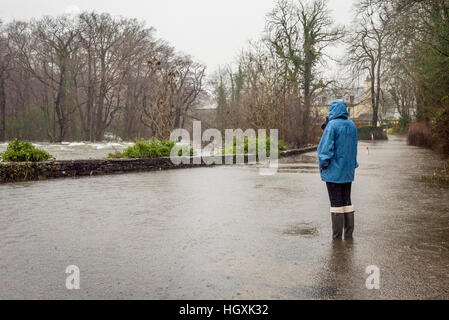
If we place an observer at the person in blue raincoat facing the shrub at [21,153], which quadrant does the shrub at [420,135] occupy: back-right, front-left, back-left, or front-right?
front-right

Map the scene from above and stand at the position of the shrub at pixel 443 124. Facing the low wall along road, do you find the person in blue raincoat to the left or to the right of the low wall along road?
left

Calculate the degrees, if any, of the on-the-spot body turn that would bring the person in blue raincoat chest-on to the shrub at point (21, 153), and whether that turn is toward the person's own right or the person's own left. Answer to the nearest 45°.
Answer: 0° — they already face it

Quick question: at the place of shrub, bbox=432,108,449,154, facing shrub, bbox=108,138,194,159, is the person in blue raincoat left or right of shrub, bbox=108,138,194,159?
left

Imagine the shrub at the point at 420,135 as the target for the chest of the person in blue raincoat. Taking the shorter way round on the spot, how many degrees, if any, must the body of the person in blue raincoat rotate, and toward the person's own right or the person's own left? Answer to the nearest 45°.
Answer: approximately 45° to the person's own right

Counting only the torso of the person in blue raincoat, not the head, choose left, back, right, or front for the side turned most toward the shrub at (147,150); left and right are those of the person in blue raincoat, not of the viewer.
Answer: front

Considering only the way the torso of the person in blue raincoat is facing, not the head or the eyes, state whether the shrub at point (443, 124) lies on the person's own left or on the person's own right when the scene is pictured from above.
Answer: on the person's own right

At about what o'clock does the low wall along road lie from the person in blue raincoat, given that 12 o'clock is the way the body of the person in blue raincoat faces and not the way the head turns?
The low wall along road is roughly at 12 o'clock from the person in blue raincoat.

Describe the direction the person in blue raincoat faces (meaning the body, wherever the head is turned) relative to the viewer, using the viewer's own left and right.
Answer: facing away from the viewer and to the left of the viewer

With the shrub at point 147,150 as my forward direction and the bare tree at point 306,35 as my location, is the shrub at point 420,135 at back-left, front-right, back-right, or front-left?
front-left

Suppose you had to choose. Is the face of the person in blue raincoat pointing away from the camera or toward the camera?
away from the camera
